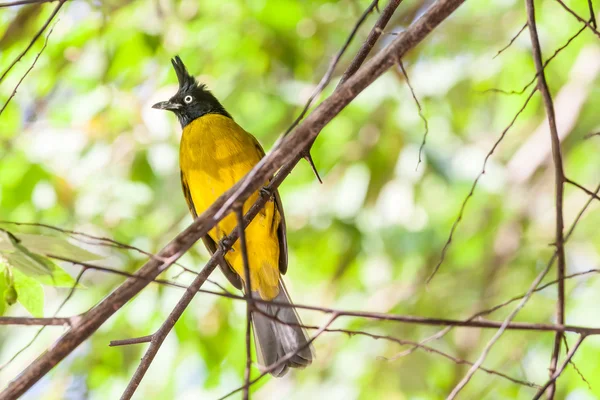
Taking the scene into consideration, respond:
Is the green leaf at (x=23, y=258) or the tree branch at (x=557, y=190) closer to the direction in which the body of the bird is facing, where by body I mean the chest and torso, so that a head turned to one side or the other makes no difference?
the green leaf

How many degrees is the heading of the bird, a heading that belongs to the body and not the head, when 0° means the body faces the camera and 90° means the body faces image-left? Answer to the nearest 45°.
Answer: approximately 45°

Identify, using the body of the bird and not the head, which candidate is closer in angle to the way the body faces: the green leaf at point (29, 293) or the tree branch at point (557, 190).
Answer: the green leaf
